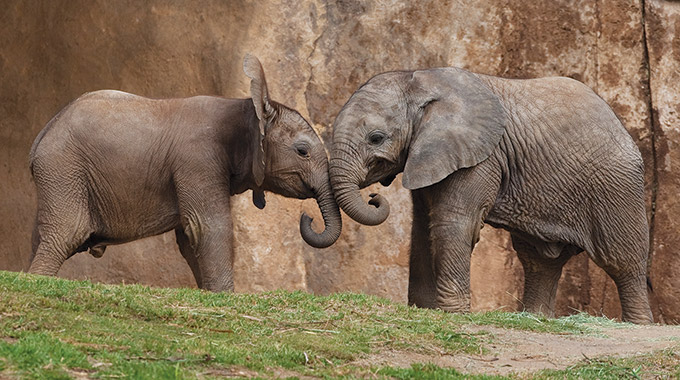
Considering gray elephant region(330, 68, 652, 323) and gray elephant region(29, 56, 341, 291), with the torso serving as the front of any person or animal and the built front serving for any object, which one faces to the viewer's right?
gray elephant region(29, 56, 341, 291)

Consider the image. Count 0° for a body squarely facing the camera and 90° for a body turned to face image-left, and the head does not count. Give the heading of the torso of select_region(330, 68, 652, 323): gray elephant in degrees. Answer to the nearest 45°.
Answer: approximately 90°

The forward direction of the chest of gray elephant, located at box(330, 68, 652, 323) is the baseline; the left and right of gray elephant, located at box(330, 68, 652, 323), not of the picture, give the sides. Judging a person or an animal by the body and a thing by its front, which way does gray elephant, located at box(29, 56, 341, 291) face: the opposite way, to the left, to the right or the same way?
the opposite way

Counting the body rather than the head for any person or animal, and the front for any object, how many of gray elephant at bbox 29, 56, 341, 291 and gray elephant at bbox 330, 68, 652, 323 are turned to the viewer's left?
1

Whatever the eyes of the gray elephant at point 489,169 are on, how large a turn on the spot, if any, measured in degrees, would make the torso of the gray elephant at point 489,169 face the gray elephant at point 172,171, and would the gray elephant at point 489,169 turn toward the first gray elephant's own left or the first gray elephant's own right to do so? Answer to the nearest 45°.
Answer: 0° — it already faces it

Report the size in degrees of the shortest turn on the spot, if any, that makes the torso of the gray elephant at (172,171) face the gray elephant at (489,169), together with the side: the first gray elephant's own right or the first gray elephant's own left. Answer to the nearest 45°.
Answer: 0° — it already faces it

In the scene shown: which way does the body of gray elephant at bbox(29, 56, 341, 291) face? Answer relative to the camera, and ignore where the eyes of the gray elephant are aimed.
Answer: to the viewer's right
